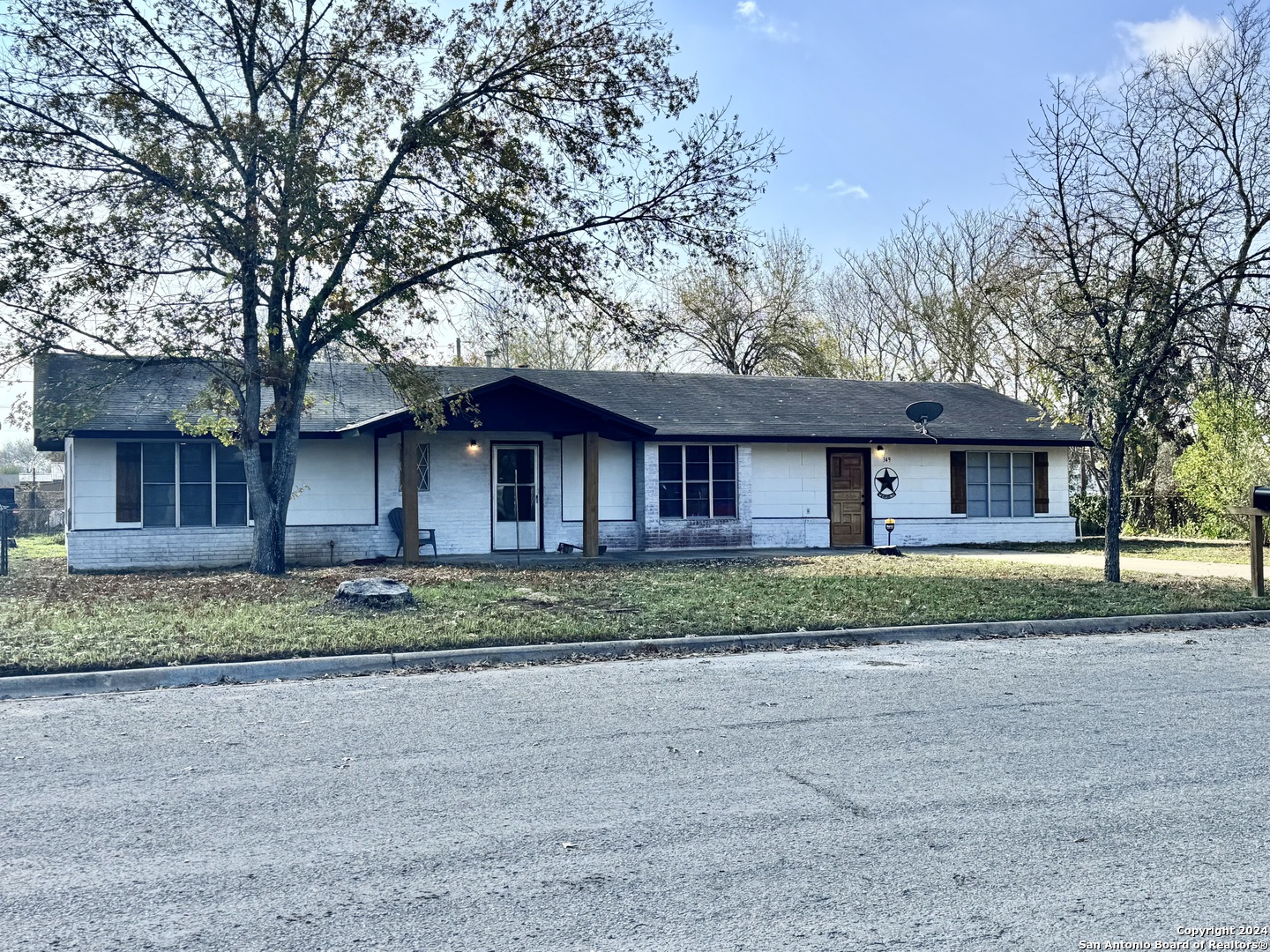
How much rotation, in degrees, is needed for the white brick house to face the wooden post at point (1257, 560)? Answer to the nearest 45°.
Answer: approximately 45° to its left

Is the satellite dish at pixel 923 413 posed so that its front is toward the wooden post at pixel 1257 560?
no

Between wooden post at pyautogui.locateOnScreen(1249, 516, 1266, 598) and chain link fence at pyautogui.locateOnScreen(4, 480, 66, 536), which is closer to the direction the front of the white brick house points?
the wooden post

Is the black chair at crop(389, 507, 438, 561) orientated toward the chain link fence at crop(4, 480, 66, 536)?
no

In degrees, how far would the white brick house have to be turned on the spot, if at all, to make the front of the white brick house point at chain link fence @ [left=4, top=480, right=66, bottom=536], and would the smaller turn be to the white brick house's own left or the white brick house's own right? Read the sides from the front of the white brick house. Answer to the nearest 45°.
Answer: approximately 135° to the white brick house's own right

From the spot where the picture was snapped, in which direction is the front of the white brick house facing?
facing the viewer
